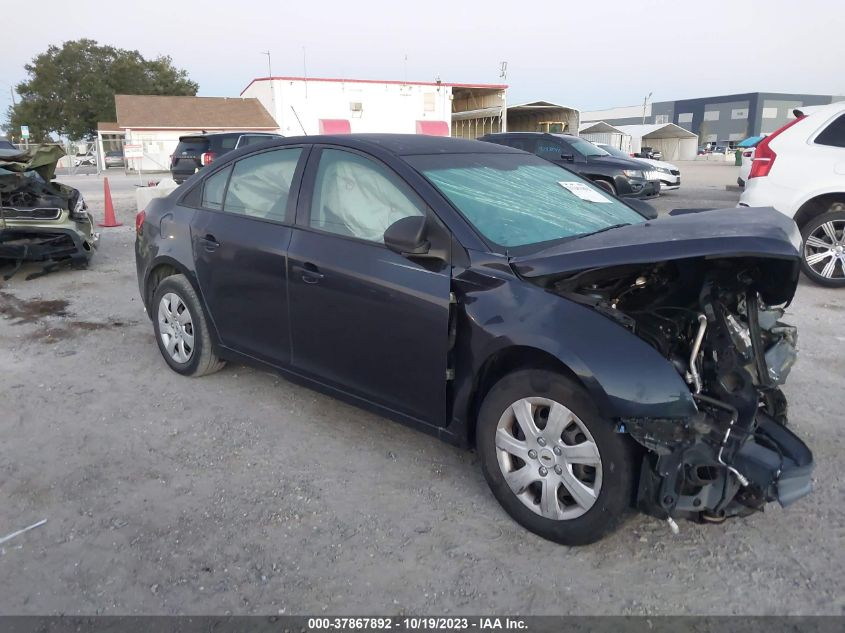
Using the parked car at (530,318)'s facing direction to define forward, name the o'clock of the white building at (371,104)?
The white building is roughly at 7 o'clock from the parked car.

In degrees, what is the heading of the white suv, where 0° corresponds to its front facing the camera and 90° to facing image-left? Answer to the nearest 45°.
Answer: approximately 270°

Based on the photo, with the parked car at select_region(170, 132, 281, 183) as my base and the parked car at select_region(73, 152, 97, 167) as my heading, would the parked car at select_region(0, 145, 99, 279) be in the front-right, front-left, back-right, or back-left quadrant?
back-left

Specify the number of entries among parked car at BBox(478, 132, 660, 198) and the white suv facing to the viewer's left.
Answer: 0

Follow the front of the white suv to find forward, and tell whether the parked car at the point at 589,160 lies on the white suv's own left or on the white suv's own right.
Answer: on the white suv's own left

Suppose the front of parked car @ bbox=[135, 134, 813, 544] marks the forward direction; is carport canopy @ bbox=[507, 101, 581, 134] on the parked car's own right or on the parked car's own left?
on the parked car's own left

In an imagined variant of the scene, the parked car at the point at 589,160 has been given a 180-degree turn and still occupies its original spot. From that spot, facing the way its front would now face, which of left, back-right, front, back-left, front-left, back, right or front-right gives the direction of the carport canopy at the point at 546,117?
front-right

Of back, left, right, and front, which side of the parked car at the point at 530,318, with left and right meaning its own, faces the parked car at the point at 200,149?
back

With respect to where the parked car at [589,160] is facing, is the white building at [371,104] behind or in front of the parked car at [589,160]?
behind

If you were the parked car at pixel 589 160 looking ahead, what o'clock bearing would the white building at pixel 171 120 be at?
The white building is roughly at 6 o'clock from the parked car.
